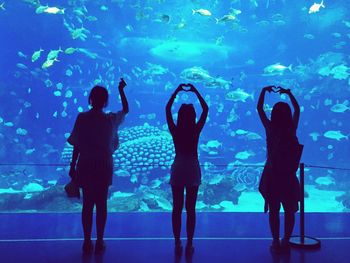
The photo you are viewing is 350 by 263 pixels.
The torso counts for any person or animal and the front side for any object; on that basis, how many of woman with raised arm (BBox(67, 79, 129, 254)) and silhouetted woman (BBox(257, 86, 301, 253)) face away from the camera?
2

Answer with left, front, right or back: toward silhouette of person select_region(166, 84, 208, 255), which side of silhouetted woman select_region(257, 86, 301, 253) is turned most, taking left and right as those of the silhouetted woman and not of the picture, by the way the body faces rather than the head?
left

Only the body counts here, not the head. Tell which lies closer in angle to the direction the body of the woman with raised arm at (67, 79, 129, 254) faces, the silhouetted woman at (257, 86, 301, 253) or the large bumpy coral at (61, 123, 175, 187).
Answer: the large bumpy coral

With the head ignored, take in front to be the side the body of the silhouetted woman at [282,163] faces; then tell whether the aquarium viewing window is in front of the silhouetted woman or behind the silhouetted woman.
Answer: in front

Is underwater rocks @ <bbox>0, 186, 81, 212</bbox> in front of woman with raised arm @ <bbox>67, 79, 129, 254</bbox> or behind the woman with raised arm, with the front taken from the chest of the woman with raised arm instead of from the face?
in front

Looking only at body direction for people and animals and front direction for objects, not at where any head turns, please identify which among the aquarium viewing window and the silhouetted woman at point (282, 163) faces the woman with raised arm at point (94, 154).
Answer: the aquarium viewing window

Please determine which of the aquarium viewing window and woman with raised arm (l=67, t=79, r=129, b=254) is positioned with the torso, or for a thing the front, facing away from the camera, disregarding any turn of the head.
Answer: the woman with raised arm

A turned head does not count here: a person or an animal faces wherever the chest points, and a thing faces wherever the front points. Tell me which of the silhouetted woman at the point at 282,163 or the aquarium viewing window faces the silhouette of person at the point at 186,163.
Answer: the aquarium viewing window

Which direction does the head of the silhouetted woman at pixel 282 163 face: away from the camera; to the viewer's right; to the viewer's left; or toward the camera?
away from the camera

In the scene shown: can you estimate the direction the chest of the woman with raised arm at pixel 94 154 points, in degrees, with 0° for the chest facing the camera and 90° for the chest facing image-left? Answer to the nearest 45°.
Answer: approximately 180°

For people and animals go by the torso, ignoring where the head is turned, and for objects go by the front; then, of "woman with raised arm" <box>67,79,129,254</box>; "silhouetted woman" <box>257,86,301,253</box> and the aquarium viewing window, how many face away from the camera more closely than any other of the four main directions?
2

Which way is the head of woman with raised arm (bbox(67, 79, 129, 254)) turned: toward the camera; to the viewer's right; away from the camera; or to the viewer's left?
away from the camera

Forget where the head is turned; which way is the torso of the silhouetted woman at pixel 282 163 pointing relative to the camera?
away from the camera

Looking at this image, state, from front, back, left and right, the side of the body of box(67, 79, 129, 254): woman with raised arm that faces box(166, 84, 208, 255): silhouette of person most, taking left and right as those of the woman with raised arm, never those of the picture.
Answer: right

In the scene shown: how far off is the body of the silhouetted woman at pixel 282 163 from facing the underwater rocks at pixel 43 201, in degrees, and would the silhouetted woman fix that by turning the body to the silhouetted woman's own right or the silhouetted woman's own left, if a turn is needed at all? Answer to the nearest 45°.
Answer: approximately 45° to the silhouetted woman's own left
